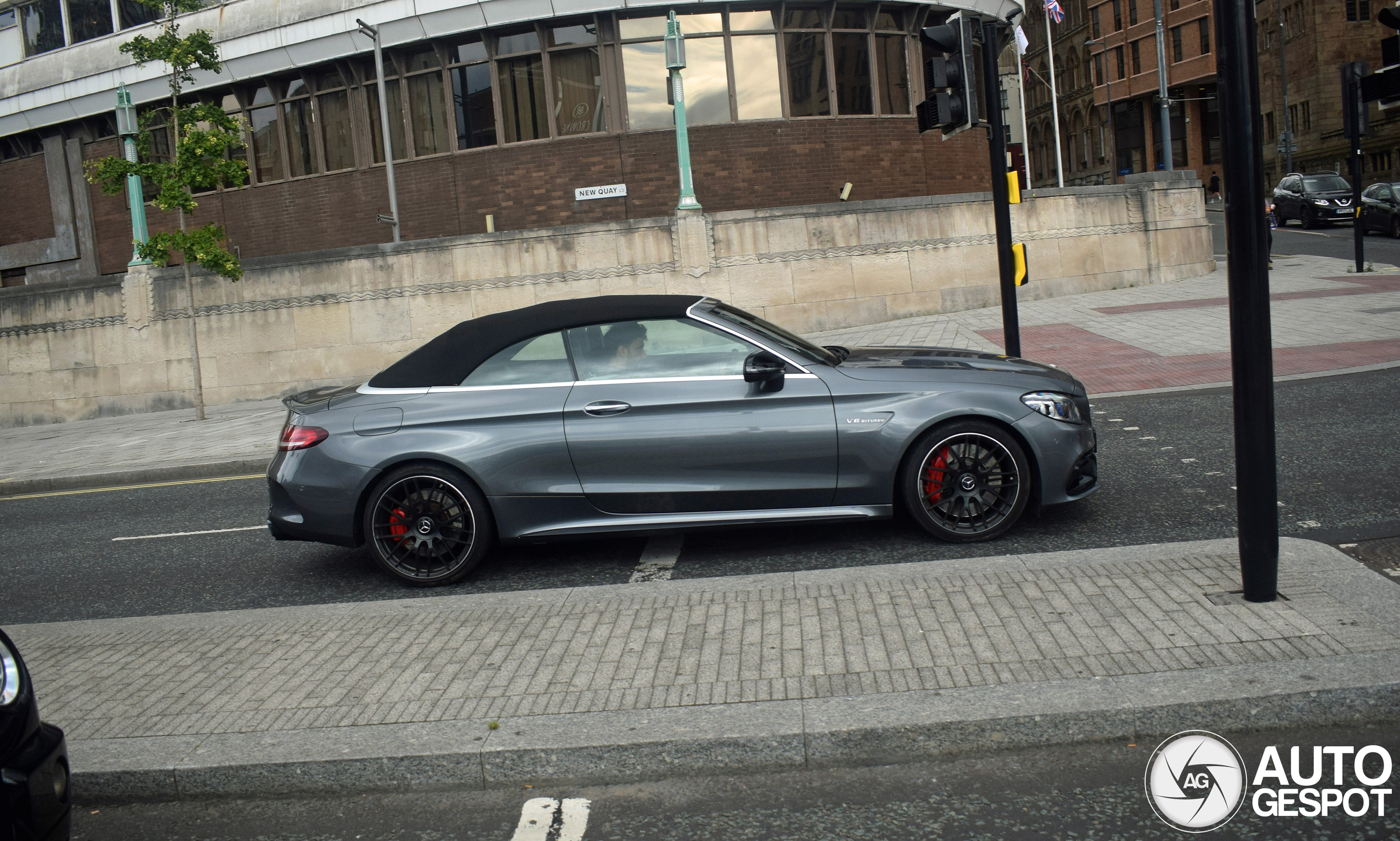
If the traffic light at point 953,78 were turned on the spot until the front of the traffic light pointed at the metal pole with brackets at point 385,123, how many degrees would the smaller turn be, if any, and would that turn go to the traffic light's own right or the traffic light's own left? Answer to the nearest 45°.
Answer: approximately 90° to the traffic light's own right

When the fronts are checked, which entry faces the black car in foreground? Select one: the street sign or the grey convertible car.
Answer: the street sign

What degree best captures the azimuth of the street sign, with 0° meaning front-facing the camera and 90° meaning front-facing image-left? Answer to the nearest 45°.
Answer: approximately 0°

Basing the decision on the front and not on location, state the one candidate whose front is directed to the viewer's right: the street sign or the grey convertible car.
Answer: the grey convertible car

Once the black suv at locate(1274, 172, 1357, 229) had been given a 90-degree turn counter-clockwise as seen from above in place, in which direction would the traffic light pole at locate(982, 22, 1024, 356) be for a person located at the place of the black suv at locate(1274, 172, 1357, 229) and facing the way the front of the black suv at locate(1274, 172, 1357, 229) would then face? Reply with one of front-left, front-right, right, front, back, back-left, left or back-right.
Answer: back-right

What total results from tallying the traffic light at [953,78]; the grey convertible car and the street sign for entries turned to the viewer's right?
1

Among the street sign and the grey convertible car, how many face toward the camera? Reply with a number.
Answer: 1

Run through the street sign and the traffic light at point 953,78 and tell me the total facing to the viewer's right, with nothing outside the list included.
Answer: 0

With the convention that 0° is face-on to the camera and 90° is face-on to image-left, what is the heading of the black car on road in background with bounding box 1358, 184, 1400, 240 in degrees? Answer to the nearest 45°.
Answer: approximately 315°

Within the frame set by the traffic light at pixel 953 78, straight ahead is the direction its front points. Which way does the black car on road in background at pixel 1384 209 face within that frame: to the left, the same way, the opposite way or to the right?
to the left

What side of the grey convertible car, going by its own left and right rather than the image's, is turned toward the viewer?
right

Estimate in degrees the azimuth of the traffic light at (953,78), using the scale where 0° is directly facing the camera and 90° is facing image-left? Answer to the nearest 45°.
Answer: approximately 45°

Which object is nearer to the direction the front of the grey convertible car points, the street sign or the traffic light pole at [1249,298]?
the traffic light pole
